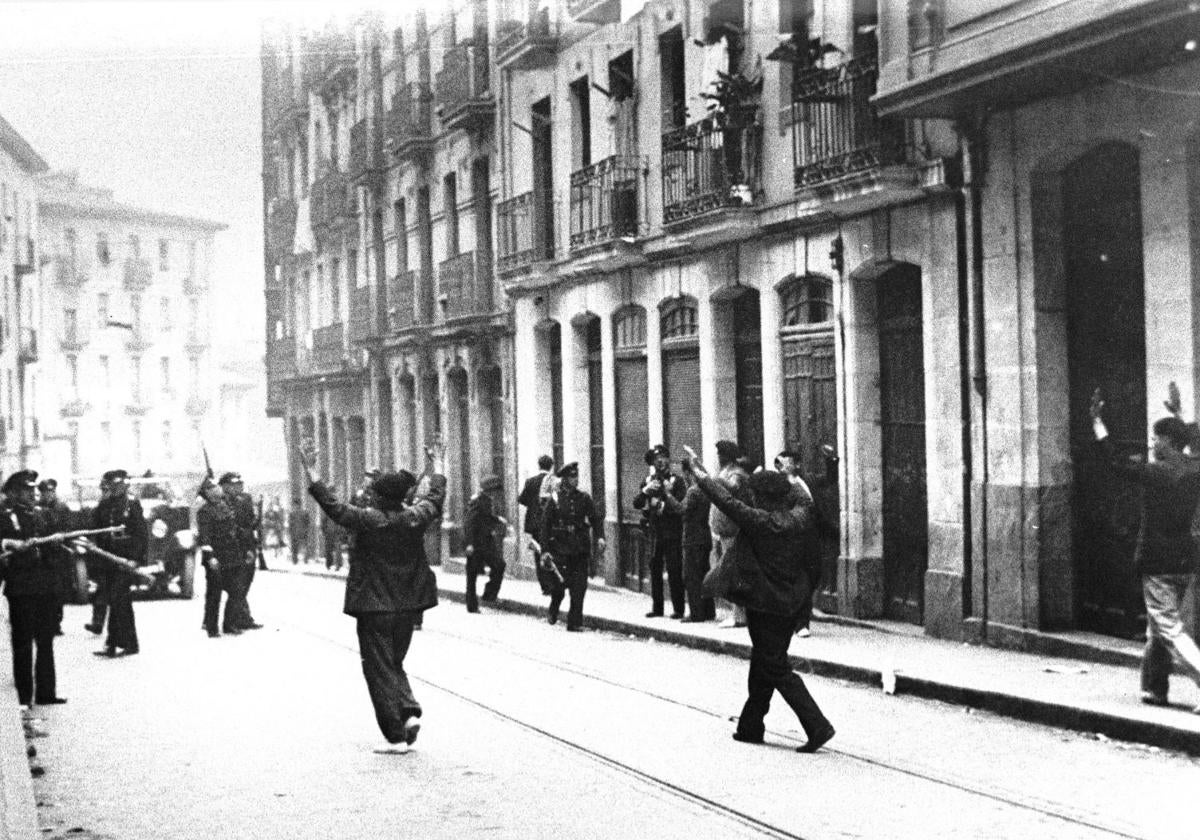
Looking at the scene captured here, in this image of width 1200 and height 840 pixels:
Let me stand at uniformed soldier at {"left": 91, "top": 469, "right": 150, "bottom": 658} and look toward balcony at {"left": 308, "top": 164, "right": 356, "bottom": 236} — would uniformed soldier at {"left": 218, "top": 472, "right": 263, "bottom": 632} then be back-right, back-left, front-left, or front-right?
front-right

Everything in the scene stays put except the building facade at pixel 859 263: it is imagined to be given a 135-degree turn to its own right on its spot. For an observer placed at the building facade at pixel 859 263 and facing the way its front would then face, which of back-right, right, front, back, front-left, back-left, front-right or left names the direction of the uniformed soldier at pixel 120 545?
left

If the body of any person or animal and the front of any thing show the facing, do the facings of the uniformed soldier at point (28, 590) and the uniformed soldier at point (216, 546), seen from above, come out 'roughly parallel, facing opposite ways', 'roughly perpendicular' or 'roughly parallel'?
roughly parallel

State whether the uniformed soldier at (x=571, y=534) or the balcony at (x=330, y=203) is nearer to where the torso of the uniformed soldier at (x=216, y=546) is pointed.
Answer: the uniformed soldier

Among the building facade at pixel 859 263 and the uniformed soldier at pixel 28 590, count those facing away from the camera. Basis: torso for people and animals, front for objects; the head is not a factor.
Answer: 0

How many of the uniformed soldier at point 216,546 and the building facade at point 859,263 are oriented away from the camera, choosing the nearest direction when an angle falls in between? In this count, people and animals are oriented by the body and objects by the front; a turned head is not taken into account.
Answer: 0

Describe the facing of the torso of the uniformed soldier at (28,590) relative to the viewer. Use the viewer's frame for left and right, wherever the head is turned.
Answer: facing the viewer and to the right of the viewer

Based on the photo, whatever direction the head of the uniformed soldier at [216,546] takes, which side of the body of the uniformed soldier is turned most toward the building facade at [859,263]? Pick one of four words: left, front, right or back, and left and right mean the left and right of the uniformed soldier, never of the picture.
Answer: front

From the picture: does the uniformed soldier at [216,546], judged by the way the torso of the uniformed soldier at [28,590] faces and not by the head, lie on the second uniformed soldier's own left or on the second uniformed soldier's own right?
on the second uniformed soldier's own left

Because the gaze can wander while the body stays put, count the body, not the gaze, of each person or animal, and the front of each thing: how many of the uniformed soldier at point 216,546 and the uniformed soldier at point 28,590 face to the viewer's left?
0

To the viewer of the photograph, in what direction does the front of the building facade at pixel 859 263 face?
facing the viewer and to the left of the viewer

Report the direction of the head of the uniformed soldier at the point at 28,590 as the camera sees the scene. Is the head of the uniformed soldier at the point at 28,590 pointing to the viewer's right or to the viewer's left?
to the viewer's right

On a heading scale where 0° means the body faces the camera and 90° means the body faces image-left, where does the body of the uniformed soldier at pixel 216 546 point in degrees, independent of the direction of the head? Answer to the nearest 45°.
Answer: approximately 315°
